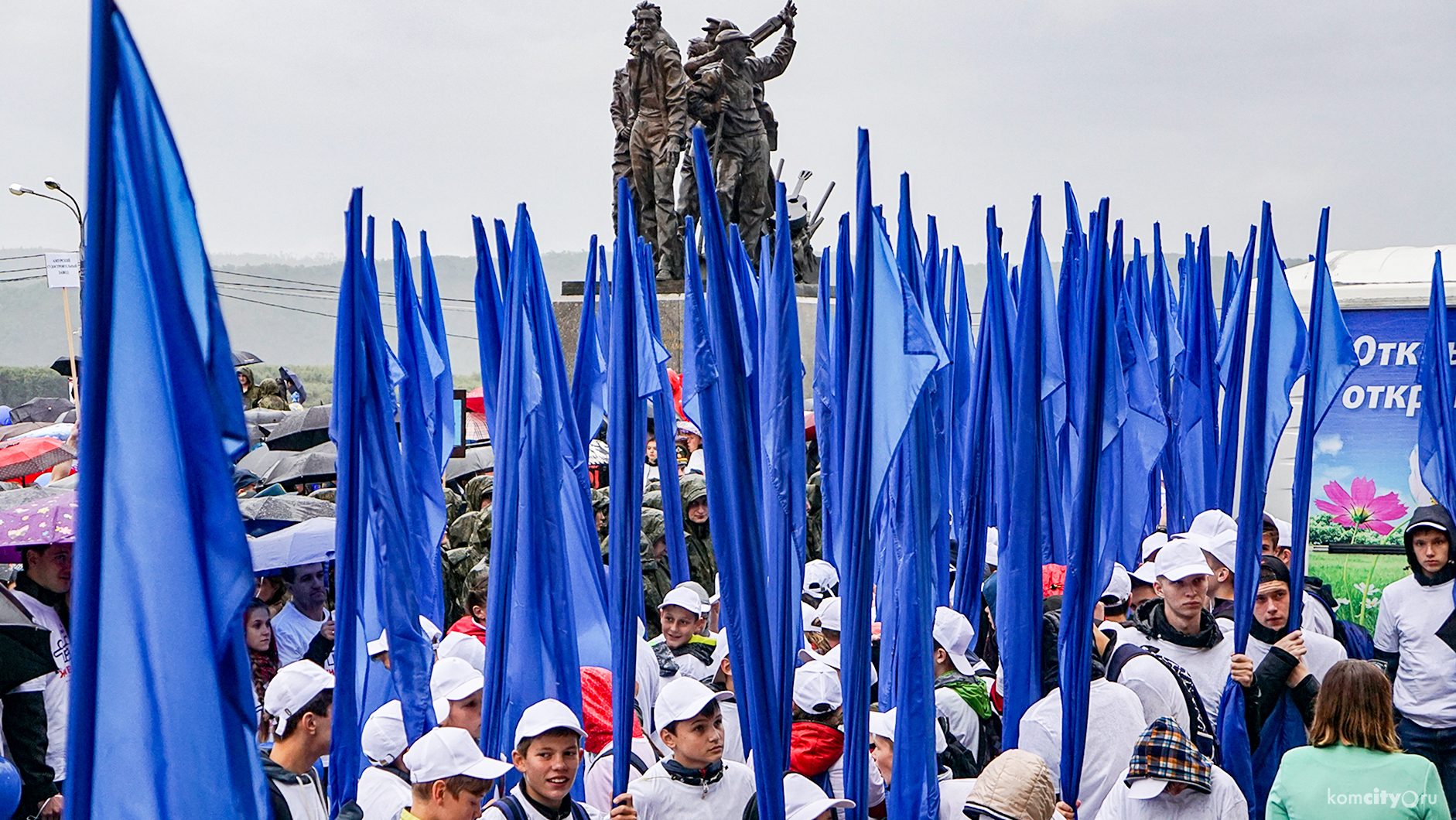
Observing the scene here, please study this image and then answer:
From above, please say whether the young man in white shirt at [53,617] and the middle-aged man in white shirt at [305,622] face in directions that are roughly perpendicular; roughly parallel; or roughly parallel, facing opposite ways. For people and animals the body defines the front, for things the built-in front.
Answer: roughly parallel

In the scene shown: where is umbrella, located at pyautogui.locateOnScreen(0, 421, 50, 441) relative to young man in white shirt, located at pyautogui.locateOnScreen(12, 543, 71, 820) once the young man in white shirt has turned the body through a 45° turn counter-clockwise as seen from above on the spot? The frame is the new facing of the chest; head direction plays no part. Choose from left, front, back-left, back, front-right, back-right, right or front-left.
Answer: left

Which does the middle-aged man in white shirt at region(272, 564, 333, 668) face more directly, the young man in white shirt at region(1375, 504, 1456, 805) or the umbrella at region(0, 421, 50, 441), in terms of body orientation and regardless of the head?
the young man in white shirt

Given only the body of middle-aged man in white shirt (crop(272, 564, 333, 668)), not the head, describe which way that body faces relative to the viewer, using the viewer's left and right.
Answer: facing the viewer and to the right of the viewer

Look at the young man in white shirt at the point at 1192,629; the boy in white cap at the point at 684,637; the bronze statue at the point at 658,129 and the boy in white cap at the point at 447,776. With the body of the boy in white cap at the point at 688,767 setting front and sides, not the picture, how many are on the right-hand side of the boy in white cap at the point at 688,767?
1

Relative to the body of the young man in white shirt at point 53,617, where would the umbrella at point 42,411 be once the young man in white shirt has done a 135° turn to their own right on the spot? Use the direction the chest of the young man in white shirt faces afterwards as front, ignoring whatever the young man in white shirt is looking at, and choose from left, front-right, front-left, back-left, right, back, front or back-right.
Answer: right

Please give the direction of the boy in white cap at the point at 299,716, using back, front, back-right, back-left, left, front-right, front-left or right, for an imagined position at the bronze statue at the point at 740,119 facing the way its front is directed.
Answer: front-right

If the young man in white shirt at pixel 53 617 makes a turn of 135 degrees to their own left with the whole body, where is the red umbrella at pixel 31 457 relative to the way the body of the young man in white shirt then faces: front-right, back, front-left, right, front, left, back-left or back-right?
front

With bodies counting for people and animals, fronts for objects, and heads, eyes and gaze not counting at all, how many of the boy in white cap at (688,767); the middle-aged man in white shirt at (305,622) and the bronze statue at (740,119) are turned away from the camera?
0

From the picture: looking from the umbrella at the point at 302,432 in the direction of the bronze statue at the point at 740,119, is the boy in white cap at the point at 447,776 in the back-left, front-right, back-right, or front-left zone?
back-right

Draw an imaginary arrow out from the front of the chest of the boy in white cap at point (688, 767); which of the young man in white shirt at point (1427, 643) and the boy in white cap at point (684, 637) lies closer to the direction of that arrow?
the young man in white shirt

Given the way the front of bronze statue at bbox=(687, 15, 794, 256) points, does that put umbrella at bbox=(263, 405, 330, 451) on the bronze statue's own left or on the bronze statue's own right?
on the bronze statue's own right

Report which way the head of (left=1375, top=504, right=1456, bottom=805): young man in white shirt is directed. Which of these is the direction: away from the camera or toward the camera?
toward the camera

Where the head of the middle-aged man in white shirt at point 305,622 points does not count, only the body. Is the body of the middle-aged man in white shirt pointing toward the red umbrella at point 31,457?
no

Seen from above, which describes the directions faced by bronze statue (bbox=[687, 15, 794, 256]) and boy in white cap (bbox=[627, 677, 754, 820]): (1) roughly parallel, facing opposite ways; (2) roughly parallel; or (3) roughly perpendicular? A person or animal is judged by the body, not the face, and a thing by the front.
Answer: roughly parallel

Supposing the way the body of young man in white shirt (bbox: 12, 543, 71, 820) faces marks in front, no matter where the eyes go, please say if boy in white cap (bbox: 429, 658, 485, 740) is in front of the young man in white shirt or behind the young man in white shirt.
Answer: in front
